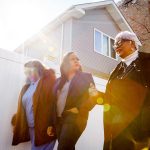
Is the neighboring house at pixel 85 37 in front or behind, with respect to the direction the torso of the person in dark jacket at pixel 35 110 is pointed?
behind

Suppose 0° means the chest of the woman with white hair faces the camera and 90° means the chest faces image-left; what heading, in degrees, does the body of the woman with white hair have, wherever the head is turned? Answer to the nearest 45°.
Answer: approximately 45°

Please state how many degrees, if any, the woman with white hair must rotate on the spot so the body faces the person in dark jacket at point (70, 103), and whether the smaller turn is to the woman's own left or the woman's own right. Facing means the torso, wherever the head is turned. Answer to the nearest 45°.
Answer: approximately 45° to the woman's own right

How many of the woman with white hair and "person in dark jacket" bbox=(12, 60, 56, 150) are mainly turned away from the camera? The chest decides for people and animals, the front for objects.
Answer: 0

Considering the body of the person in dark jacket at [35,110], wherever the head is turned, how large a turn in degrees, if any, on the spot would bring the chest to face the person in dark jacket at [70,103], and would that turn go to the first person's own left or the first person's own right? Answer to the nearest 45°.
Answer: approximately 90° to the first person's own left

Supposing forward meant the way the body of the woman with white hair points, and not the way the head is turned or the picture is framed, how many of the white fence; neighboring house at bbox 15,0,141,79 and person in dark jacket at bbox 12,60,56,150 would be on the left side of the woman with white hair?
0

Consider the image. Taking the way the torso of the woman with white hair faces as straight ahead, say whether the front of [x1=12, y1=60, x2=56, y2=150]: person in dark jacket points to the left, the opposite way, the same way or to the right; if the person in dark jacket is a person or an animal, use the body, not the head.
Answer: the same way

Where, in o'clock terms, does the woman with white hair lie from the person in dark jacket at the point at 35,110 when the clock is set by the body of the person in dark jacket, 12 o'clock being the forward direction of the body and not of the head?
The woman with white hair is roughly at 9 o'clock from the person in dark jacket.

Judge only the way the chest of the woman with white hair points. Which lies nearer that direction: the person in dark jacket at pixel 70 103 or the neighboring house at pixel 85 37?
the person in dark jacket

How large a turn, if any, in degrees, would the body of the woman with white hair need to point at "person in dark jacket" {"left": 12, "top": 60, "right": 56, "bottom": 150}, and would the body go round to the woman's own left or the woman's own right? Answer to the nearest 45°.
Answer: approximately 90° to the woman's own right

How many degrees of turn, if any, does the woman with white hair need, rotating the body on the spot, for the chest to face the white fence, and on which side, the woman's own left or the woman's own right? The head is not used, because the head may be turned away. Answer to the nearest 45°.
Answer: approximately 90° to the woman's own right

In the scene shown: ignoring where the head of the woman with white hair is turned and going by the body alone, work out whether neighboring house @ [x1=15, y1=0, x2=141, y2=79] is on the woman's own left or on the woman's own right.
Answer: on the woman's own right
